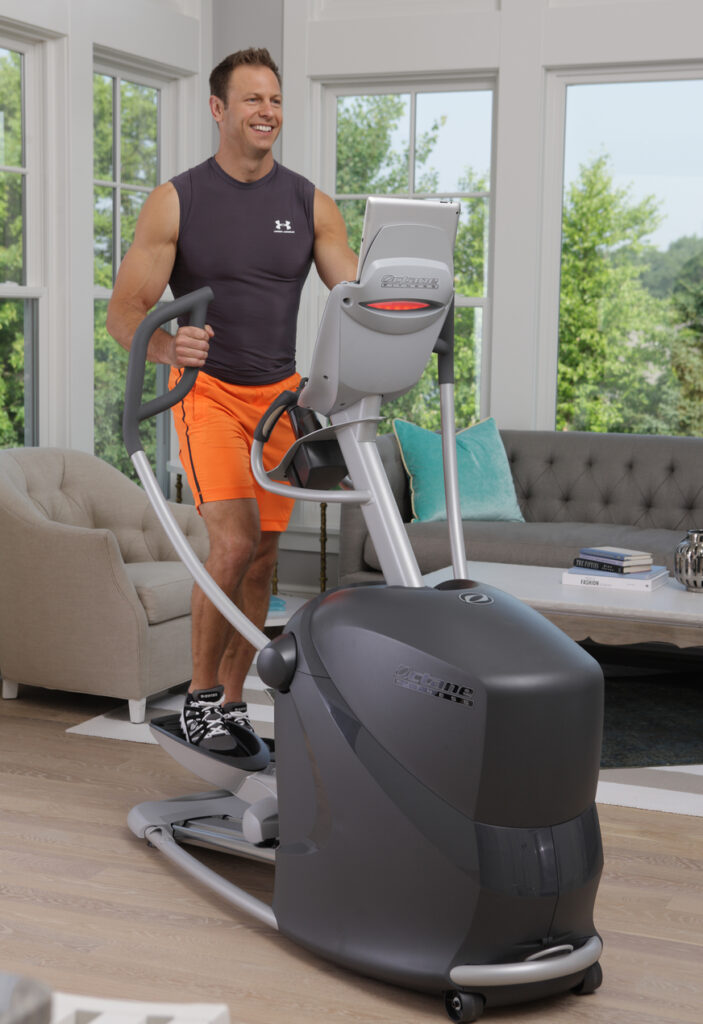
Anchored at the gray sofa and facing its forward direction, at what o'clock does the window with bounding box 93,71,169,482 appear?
The window is roughly at 3 o'clock from the gray sofa.

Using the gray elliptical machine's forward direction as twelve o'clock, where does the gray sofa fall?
The gray sofa is roughly at 8 o'clock from the gray elliptical machine.

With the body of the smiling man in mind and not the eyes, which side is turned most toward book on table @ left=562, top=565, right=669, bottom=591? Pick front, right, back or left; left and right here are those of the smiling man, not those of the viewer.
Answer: left

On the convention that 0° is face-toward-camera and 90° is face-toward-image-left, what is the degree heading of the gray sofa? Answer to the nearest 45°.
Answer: approximately 0°

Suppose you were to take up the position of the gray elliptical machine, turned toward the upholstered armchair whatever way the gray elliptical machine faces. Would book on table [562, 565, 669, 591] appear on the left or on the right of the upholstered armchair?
right

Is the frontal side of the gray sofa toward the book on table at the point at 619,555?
yes

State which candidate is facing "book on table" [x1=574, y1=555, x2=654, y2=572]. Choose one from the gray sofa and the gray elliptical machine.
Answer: the gray sofa

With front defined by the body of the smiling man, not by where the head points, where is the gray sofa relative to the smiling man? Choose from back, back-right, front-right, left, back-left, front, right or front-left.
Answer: left

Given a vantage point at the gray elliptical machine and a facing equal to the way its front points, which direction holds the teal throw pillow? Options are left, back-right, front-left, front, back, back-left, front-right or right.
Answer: back-left

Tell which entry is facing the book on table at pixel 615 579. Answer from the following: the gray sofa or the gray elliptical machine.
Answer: the gray sofa
